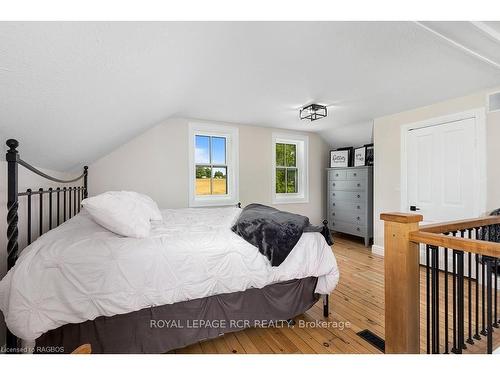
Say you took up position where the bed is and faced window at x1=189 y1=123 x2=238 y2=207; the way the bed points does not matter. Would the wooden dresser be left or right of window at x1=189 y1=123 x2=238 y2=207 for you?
right

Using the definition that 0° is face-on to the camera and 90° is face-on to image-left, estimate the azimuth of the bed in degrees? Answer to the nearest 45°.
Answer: approximately 225°

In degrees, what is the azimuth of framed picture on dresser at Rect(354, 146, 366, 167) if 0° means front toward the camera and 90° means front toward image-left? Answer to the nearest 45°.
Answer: approximately 45°

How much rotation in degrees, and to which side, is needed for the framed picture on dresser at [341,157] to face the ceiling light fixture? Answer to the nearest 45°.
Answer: approximately 45° to its left

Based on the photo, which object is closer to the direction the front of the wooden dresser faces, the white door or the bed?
the bed

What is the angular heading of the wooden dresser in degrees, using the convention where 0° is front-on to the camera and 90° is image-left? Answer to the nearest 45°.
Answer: approximately 45°
